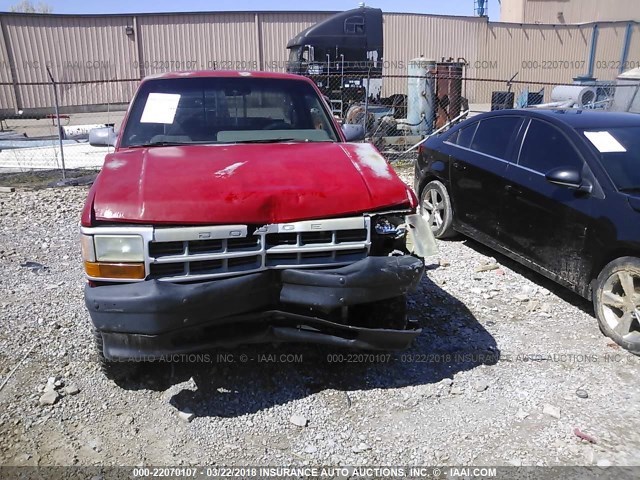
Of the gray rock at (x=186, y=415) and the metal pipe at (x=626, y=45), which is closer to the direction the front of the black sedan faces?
the gray rock

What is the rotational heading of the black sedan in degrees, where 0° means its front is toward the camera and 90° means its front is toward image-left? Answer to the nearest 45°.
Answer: approximately 315°

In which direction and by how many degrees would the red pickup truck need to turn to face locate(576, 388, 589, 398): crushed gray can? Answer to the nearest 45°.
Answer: approximately 90° to its left

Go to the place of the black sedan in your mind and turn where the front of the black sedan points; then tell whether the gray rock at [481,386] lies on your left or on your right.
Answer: on your right

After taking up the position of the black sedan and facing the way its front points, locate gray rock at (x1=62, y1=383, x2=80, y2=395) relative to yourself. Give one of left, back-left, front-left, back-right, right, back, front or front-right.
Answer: right

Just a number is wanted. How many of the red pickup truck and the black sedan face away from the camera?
0

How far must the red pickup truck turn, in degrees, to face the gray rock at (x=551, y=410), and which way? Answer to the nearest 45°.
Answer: approximately 90° to its left

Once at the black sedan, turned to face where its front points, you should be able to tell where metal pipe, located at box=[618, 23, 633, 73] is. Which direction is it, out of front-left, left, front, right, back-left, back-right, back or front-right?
back-left

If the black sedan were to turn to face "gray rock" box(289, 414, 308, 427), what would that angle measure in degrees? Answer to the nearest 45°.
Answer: approximately 90° to its right

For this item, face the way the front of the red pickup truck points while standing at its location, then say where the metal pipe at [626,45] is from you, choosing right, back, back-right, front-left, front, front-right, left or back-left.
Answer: back-left

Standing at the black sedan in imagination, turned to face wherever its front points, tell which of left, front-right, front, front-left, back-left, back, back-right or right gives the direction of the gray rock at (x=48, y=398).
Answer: right

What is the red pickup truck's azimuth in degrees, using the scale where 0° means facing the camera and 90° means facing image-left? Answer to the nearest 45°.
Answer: approximately 0°
